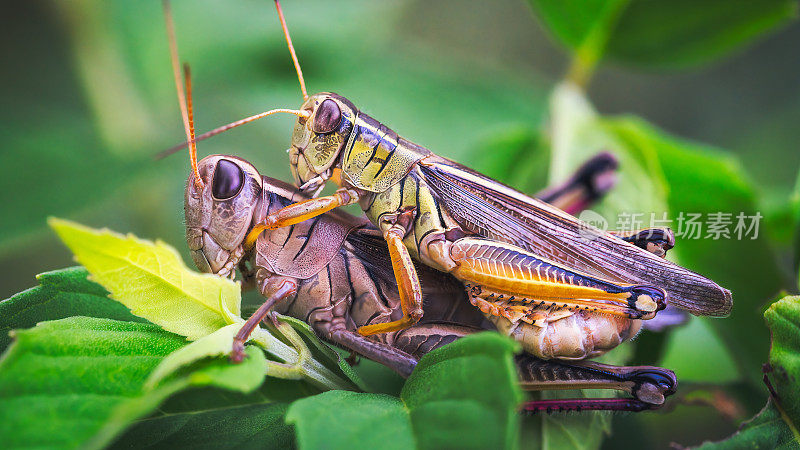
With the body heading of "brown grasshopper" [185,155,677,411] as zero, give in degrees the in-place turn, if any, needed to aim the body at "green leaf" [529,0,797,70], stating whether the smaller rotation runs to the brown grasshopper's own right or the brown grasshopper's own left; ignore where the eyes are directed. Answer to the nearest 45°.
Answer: approximately 135° to the brown grasshopper's own right

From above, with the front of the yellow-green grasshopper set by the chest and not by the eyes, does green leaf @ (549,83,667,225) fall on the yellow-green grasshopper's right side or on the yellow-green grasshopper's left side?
on the yellow-green grasshopper's right side

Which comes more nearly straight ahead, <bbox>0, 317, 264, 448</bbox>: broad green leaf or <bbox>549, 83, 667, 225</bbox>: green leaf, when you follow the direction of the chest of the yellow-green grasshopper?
the broad green leaf

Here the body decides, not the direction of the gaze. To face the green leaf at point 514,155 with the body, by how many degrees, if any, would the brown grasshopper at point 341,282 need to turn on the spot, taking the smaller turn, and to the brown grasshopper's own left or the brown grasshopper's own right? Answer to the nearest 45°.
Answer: approximately 135° to the brown grasshopper's own right

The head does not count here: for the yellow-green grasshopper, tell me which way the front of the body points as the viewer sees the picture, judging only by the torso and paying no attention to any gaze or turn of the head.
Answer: to the viewer's left

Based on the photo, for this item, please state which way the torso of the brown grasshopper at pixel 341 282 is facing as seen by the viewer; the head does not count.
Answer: to the viewer's left
